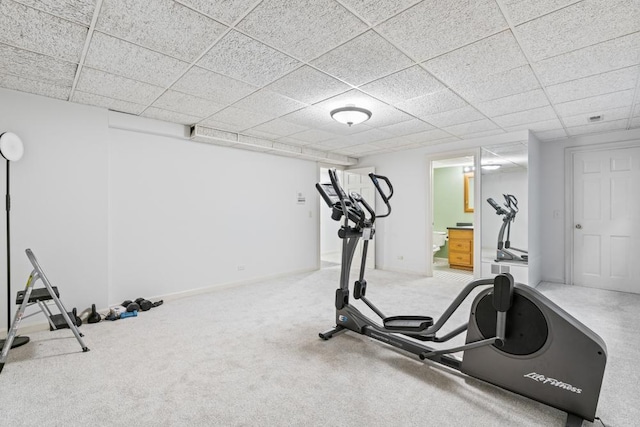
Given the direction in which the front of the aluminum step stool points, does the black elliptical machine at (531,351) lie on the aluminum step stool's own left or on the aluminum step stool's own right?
on the aluminum step stool's own right

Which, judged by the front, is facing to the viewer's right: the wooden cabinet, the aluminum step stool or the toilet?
the aluminum step stool

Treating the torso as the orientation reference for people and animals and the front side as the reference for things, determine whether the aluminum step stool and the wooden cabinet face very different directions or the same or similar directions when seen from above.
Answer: very different directions

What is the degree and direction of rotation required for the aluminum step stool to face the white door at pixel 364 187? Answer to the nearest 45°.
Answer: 0° — it already faces it

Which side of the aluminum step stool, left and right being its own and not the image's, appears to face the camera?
right

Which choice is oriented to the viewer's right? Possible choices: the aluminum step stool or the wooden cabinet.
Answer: the aluminum step stool

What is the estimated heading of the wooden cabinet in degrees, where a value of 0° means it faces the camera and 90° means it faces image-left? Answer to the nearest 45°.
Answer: approximately 45°
